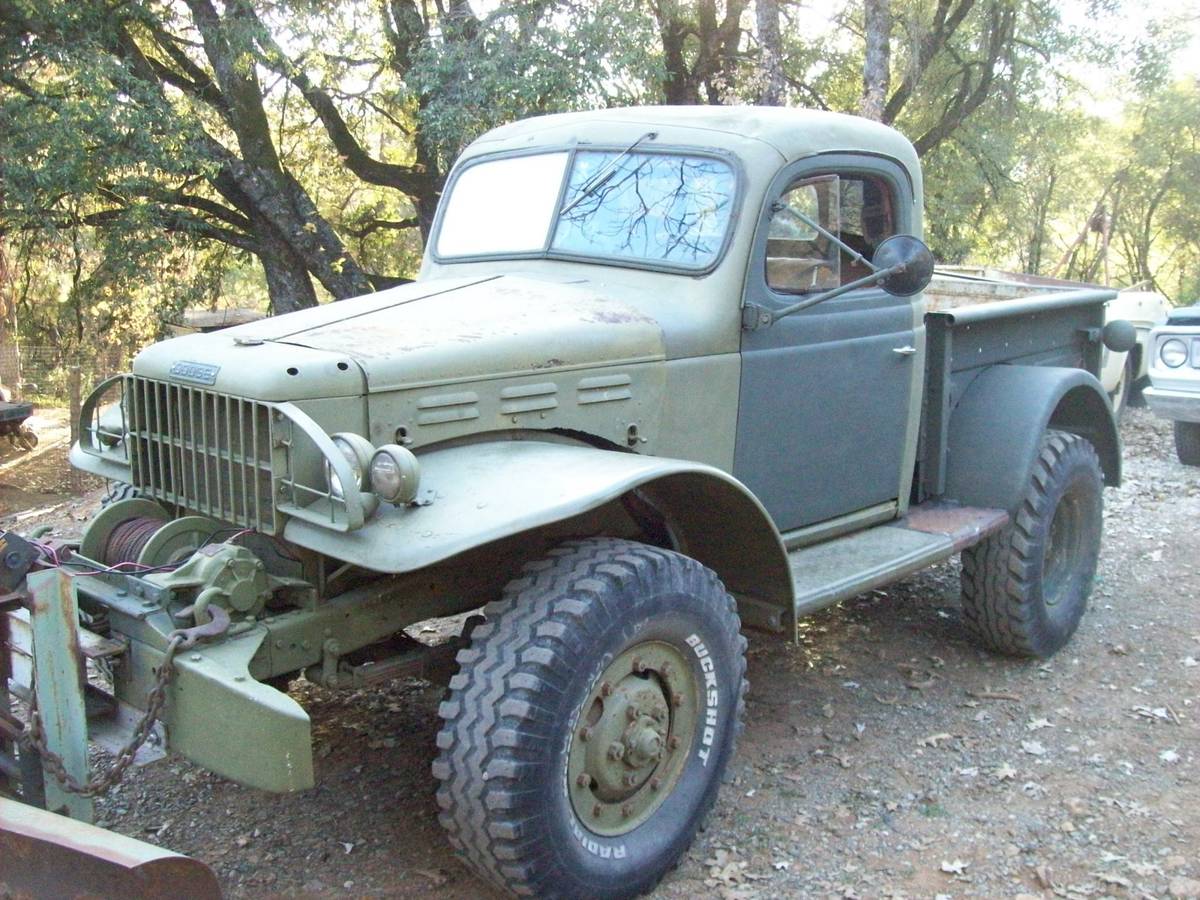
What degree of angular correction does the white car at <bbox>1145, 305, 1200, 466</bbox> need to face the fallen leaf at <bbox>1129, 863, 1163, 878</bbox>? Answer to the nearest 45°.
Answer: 0° — it already faces it

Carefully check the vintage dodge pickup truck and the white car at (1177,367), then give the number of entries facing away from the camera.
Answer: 0

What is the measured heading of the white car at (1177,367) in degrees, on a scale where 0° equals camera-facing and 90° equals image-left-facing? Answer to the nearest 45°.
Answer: approximately 0°

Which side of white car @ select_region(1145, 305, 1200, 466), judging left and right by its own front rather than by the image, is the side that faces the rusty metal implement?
front

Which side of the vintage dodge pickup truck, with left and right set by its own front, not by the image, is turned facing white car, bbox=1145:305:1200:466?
back

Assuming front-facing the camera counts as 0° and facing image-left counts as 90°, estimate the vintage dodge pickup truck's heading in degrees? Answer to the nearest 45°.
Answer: approximately 45°

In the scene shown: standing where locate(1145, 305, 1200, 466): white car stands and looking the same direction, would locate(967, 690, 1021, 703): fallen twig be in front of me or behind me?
in front

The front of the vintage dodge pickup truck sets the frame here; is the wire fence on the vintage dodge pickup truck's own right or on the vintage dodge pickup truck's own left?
on the vintage dodge pickup truck's own right

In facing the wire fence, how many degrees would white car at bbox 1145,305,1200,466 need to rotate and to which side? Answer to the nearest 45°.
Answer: approximately 90° to its right

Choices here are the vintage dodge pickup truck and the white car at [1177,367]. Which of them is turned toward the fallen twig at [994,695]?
the white car

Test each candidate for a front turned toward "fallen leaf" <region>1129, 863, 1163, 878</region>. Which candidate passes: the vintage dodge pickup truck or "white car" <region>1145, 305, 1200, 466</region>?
the white car
